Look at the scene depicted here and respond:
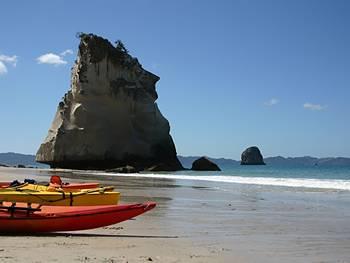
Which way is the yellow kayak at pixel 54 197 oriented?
to the viewer's right

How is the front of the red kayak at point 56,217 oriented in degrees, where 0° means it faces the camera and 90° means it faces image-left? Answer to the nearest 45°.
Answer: approximately 270°

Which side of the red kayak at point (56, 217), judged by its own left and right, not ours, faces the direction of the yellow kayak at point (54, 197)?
left

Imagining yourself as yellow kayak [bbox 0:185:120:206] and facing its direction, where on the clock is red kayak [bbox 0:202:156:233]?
The red kayak is roughly at 3 o'clock from the yellow kayak.

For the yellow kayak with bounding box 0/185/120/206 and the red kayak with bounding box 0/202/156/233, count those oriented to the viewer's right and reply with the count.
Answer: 2
